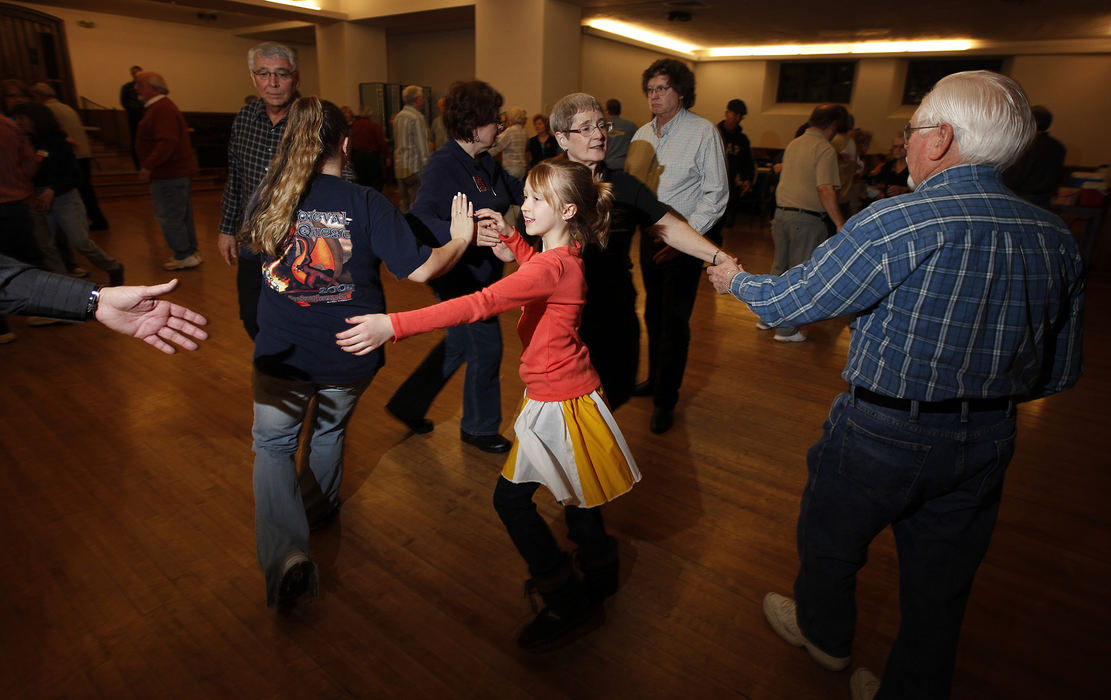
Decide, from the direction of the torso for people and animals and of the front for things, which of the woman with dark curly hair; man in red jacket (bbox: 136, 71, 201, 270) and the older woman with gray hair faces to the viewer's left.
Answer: the man in red jacket

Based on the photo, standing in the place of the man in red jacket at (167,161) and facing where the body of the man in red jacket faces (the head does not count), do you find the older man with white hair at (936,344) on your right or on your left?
on your left

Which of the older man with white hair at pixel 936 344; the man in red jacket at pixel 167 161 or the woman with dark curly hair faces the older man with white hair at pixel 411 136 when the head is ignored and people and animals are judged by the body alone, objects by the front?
the older man with white hair at pixel 936 344

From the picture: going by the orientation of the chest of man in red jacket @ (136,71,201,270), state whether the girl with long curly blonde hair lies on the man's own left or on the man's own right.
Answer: on the man's own left

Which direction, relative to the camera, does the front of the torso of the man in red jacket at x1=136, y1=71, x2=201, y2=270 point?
to the viewer's left

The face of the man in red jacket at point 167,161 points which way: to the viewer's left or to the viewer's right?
to the viewer's left

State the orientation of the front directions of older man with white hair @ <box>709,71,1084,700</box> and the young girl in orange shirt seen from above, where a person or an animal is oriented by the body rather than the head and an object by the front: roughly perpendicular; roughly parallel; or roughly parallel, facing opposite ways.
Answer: roughly perpendicular

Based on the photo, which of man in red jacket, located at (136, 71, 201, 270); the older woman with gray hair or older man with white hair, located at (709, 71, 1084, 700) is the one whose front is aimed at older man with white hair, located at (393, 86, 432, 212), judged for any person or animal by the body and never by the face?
older man with white hair, located at (709, 71, 1084, 700)

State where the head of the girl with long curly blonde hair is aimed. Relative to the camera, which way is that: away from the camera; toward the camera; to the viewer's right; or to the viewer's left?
away from the camera

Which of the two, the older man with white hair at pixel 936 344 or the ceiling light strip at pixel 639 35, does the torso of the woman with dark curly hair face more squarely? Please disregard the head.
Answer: the older man with white hair

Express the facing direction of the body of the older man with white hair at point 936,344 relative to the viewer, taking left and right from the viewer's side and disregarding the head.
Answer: facing away from the viewer and to the left of the viewer

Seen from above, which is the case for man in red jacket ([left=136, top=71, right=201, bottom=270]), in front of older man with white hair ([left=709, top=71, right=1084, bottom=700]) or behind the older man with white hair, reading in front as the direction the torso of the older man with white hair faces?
in front
